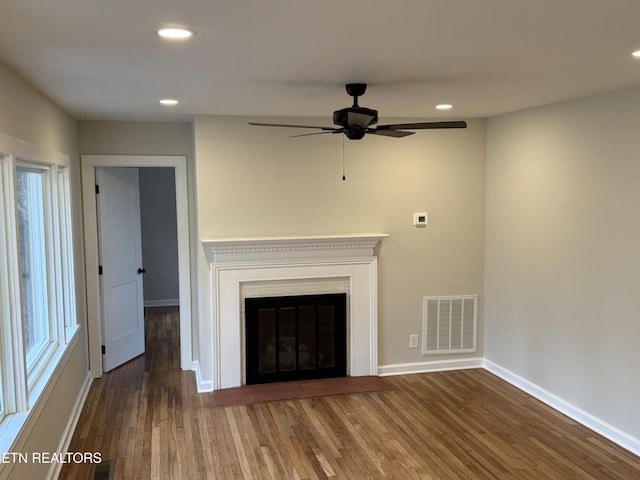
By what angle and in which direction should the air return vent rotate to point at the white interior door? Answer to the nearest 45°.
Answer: approximately 90° to its right

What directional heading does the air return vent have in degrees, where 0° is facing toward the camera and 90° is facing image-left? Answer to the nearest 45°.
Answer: approximately 0°

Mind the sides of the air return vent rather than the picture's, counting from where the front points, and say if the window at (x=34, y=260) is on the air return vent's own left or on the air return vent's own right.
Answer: on the air return vent's own right

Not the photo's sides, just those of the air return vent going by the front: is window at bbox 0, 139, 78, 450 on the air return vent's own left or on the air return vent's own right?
on the air return vent's own right

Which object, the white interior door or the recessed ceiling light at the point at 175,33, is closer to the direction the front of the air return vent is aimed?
the recessed ceiling light

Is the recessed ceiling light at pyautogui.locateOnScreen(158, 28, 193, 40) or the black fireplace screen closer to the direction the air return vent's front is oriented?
the recessed ceiling light

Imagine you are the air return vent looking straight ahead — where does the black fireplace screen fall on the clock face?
The black fireplace screen is roughly at 2 o'clock from the air return vent.

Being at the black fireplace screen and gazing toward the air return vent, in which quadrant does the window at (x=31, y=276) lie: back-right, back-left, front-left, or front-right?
back-right
